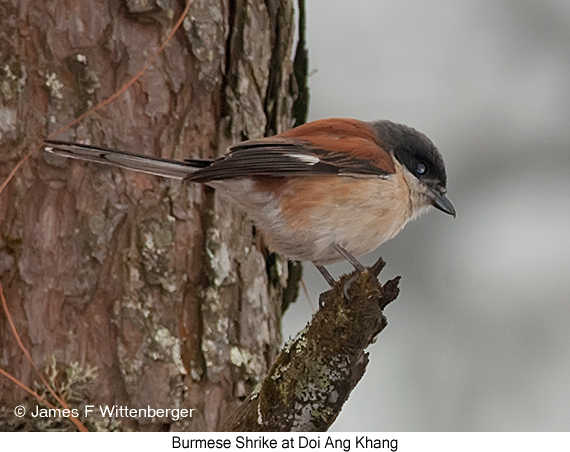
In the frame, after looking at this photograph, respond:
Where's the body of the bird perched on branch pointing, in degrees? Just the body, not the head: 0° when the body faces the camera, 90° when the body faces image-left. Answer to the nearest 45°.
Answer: approximately 270°
